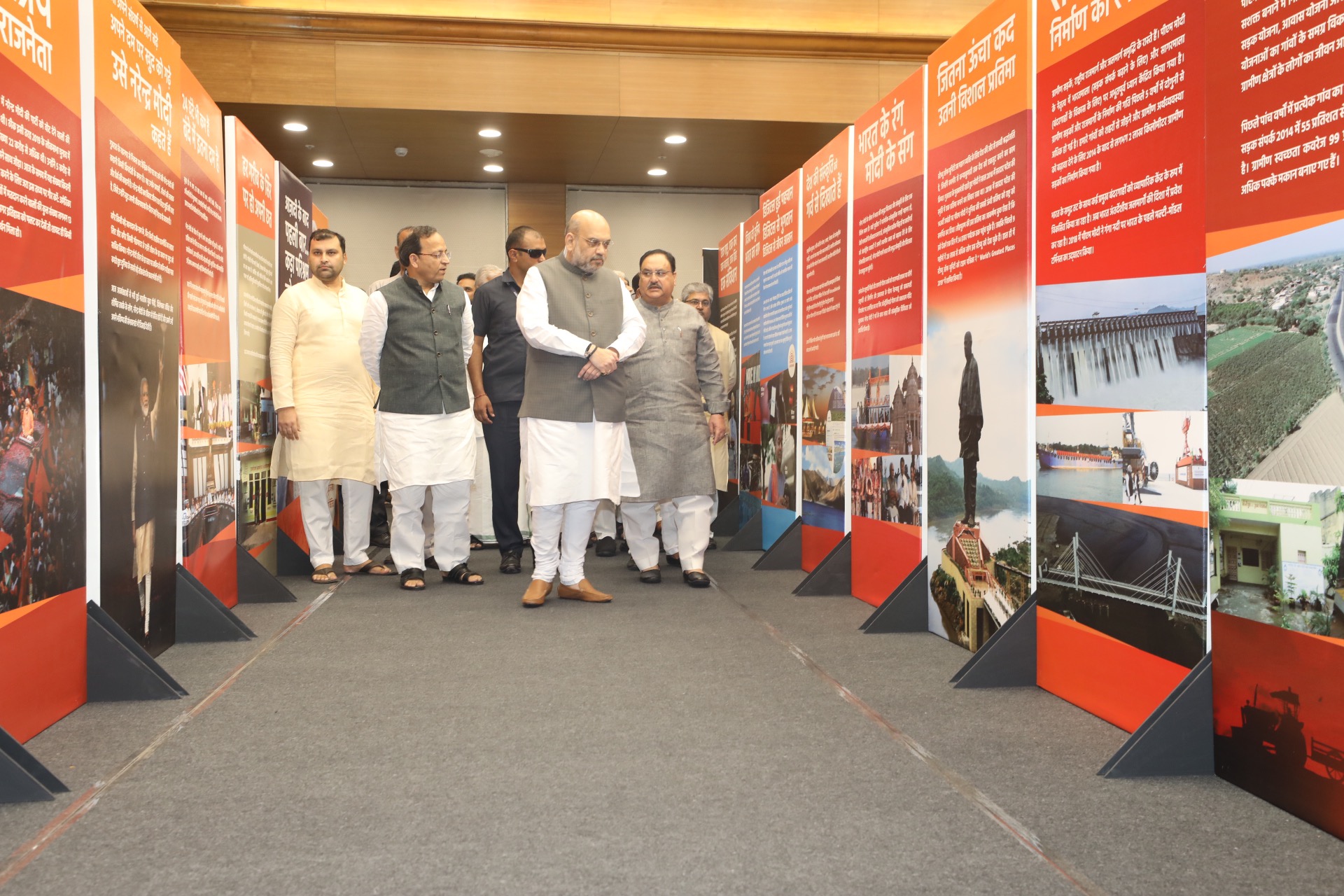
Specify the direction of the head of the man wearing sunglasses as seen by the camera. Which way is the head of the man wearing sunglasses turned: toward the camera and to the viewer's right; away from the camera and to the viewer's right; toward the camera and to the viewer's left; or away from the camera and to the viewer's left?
toward the camera and to the viewer's right

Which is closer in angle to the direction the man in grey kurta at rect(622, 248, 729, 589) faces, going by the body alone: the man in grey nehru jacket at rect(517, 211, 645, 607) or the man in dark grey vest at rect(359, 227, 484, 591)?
the man in grey nehru jacket

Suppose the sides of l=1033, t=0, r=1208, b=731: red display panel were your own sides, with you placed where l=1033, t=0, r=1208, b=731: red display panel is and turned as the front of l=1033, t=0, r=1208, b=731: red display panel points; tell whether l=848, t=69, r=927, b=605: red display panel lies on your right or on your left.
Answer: on your right

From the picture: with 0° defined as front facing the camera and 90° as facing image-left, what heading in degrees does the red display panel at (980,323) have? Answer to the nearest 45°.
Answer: approximately 45°

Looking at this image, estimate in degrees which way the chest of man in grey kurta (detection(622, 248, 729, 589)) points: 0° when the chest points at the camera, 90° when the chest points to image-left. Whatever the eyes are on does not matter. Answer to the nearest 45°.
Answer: approximately 0°

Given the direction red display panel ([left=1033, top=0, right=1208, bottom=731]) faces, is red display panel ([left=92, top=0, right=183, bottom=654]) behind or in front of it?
in front

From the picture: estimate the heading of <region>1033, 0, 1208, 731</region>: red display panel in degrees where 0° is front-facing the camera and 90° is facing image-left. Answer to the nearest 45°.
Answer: approximately 45°

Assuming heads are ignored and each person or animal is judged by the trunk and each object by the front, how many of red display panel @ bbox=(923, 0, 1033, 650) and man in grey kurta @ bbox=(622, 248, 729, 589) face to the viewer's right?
0

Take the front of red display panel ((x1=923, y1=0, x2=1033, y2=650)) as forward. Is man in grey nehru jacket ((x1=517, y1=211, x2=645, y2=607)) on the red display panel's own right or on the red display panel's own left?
on the red display panel's own right

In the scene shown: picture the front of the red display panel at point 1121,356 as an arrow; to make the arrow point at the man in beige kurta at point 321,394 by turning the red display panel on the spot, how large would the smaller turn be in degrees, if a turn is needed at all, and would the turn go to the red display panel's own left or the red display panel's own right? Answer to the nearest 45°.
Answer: approximately 45° to the red display panel's own right

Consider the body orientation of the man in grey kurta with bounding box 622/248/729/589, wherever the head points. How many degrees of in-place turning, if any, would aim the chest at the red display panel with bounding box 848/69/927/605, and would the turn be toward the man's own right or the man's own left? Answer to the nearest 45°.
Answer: approximately 45° to the man's own left

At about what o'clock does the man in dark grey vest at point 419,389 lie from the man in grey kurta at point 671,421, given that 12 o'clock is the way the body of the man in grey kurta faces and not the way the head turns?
The man in dark grey vest is roughly at 3 o'clock from the man in grey kurta.
